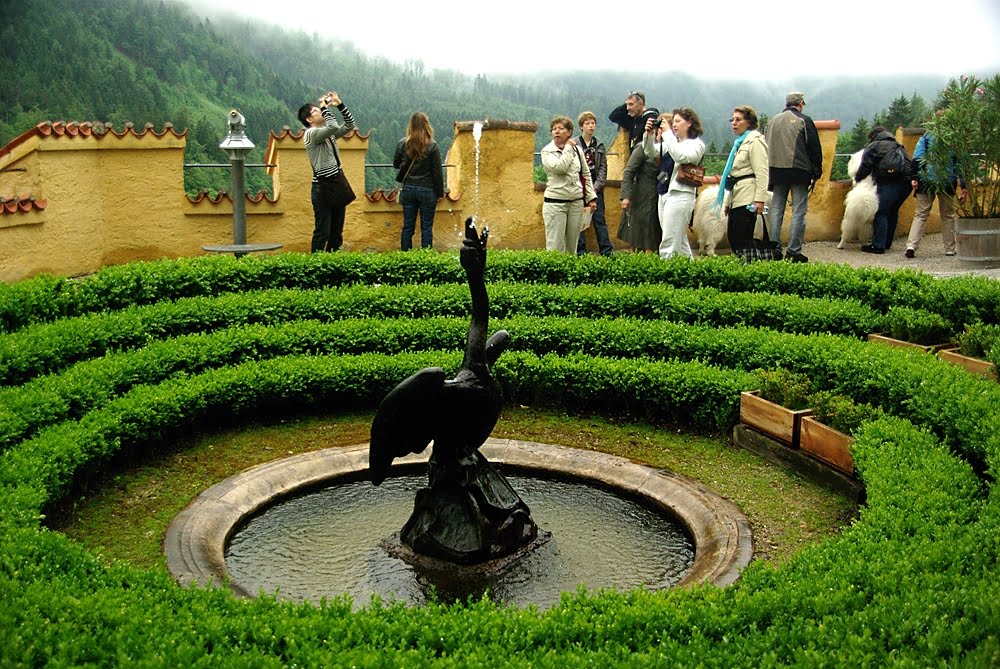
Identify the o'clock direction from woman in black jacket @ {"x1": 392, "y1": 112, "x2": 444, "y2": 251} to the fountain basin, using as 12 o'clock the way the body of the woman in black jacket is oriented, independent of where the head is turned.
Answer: The fountain basin is roughly at 6 o'clock from the woman in black jacket.

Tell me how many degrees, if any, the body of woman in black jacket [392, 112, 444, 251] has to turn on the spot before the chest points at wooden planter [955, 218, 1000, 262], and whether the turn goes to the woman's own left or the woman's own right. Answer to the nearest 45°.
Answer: approximately 90° to the woman's own right

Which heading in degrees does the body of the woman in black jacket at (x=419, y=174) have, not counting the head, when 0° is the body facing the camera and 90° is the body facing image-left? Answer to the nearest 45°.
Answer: approximately 180°

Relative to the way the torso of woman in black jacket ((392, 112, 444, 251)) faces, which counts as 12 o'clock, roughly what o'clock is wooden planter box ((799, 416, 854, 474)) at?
The wooden planter box is roughly at 5 o'clock from the woman in black jacket.

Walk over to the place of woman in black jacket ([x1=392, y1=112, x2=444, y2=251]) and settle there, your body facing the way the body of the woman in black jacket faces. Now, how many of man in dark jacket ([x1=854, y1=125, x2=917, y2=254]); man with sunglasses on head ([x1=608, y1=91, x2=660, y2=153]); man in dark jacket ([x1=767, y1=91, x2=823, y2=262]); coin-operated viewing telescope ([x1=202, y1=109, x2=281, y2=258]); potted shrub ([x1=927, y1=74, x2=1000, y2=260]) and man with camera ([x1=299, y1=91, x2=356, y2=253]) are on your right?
4

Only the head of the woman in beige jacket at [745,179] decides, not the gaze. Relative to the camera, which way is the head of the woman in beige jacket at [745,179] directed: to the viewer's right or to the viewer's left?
to the viewer's left

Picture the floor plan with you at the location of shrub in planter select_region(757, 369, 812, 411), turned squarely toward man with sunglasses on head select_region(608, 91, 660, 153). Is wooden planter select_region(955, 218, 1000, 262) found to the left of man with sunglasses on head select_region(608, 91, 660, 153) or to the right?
right

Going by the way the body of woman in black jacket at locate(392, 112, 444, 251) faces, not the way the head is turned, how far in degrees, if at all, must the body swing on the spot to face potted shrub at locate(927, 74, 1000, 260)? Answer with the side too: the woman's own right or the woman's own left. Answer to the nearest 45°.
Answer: approximately 90° to the woman's own right

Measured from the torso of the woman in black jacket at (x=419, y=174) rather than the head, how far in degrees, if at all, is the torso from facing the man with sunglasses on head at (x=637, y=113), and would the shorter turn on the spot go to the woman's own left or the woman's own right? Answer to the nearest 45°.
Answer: approximately 90° to the woman's own right
